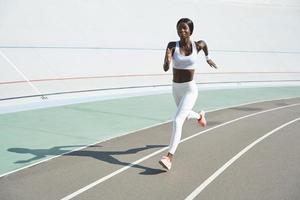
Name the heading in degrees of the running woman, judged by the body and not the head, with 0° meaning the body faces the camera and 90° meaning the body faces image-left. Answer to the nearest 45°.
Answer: approximately 45°
